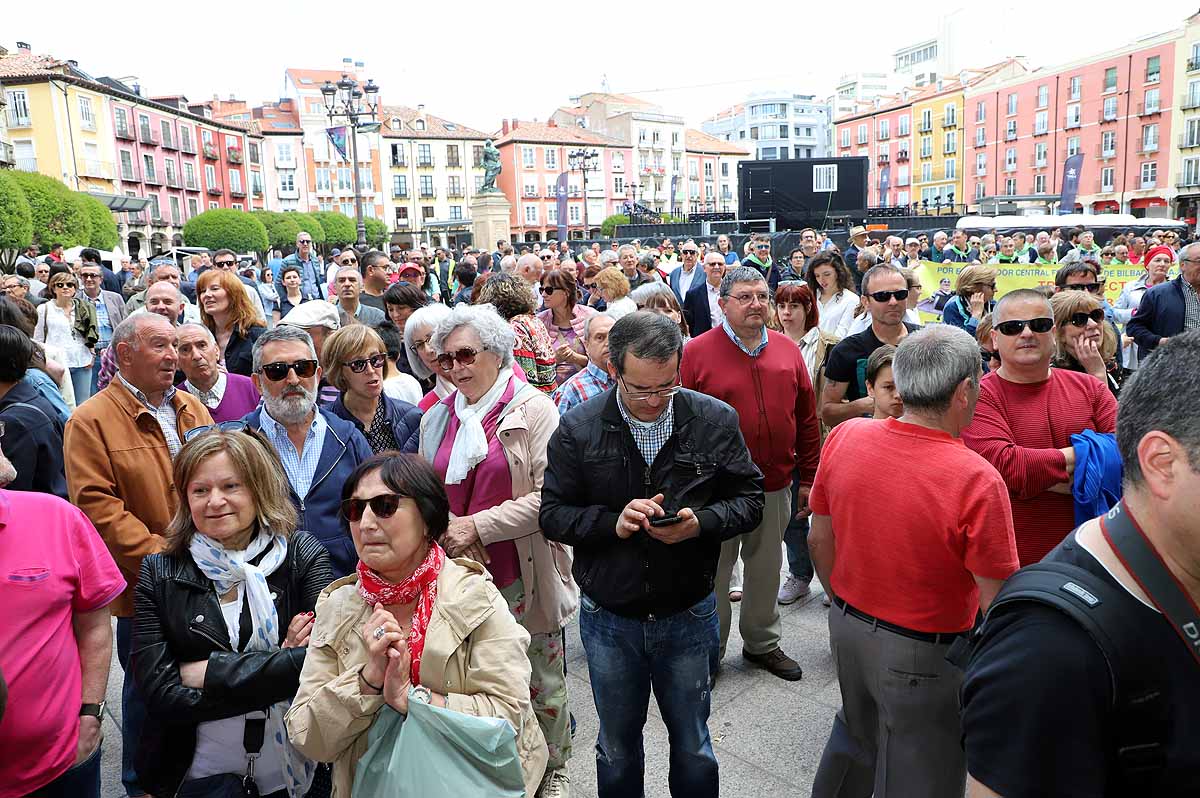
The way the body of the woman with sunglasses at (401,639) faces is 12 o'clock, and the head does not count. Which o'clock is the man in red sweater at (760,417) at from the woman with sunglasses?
The man in red sweater is roughly at 6 o'clock from the woman with sunglasses.

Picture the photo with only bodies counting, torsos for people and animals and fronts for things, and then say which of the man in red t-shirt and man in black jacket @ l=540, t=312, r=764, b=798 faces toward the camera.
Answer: the man in black jacket

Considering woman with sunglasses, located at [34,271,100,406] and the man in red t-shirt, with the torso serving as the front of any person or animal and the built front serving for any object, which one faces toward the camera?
the woman with sunglasses

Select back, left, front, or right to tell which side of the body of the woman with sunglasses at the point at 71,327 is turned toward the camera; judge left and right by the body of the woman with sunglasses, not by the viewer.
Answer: front

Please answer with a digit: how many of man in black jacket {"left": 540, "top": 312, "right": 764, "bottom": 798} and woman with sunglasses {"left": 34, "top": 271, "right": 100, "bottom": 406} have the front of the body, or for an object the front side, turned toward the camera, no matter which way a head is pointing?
2

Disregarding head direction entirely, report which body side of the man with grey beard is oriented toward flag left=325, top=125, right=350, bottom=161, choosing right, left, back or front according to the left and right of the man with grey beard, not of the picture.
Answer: back

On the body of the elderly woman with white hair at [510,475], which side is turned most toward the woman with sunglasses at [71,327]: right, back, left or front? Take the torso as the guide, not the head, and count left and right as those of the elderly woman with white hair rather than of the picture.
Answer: right

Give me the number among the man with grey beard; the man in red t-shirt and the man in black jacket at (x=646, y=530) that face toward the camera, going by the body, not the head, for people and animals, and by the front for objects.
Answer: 2

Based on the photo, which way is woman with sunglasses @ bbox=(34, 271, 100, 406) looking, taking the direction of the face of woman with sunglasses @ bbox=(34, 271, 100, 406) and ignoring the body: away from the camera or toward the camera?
toward the camera

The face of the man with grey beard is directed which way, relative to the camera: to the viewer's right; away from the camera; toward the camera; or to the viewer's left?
toward the camera

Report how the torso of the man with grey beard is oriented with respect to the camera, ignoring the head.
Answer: toward the camera

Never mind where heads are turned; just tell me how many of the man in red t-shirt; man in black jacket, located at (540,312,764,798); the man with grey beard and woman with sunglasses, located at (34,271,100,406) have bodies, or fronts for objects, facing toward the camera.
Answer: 3

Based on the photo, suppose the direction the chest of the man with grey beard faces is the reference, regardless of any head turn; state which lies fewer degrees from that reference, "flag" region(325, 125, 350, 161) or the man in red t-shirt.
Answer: the man in red t-shirt
